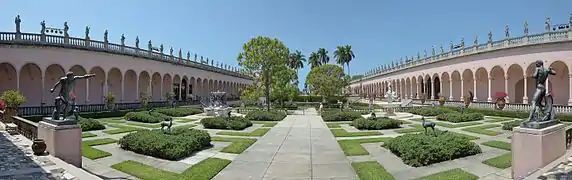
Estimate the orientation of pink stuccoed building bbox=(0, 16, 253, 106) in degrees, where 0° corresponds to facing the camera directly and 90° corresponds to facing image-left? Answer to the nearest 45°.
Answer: approximately 315°

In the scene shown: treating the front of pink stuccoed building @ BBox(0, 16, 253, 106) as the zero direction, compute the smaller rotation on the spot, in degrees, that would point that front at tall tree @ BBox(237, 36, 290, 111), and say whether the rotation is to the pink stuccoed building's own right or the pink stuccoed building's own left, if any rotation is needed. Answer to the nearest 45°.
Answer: approximately 45° to the pink stuccoed building's own left

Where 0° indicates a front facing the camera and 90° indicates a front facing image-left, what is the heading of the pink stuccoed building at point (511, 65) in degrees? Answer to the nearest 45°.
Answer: approximately 45°

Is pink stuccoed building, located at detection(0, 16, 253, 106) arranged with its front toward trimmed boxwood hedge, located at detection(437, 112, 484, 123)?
yes

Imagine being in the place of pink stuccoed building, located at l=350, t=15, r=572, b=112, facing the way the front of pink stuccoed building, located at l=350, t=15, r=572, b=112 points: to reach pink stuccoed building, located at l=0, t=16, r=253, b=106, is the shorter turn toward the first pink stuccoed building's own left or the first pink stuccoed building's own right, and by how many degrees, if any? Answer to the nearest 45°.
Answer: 0° — it already faces it

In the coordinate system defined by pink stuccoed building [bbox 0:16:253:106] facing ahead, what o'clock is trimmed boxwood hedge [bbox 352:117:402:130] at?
The trimmed boxwood hedge is roughly at 12 o'clock from the pink stuccoed building.
